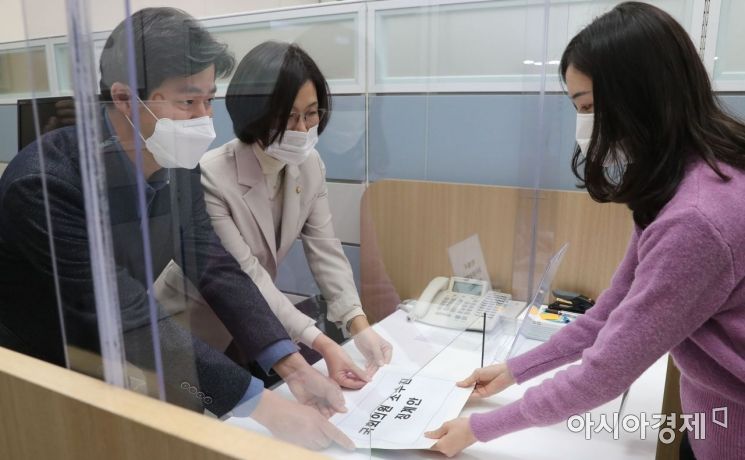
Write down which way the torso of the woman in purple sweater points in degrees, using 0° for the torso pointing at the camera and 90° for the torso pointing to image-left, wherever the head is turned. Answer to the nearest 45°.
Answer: approximately 90°

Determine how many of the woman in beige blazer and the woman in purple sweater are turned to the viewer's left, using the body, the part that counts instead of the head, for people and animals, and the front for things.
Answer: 1

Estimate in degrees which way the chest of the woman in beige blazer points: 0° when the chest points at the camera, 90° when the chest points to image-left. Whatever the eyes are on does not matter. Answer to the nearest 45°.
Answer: approximately 315°

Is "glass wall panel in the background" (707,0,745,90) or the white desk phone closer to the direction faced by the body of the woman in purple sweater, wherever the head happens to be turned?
the white desk phone

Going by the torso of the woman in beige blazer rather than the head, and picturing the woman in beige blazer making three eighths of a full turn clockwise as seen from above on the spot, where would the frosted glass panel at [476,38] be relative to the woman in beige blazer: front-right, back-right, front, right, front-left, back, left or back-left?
back-right

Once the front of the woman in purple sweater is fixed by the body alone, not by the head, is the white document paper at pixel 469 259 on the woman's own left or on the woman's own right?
on the woman's own right

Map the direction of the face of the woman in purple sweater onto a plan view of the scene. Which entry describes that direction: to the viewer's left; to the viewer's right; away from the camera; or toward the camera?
to the viewer's left

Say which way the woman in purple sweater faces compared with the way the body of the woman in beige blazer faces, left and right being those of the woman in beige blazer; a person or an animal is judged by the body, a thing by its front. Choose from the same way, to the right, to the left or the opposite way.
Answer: the opposite way
